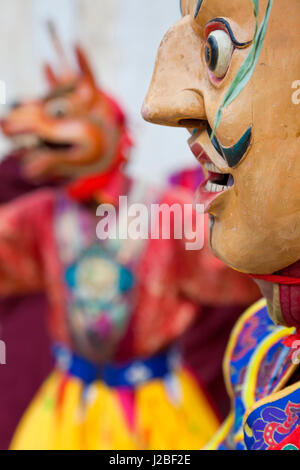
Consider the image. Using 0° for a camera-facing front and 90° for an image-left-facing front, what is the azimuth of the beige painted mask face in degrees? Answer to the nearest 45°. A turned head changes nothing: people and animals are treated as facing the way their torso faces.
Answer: approximately 90°
